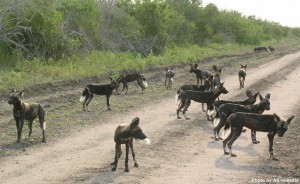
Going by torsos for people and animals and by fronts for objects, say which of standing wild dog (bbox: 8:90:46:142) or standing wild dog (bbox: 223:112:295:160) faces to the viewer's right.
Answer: standing wild dog (bbox: 223:112:295:160)

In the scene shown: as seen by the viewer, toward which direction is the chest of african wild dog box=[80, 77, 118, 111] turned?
to the viewer's right

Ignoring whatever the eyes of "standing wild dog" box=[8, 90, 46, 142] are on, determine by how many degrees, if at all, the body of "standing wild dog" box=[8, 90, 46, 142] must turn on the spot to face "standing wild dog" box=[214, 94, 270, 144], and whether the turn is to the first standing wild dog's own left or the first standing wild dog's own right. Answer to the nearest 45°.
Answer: approximately 135° to the first standing wild dog's own left

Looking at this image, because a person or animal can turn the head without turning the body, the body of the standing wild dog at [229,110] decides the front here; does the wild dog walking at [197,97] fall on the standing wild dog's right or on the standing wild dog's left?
on the standing wild dog's left

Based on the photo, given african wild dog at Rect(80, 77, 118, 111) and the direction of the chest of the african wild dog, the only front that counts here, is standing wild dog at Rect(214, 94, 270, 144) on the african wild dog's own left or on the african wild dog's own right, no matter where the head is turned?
on the african wild dog's own right

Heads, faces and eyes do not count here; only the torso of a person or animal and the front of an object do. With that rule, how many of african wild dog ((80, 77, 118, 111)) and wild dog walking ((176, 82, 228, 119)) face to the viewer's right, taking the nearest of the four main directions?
2

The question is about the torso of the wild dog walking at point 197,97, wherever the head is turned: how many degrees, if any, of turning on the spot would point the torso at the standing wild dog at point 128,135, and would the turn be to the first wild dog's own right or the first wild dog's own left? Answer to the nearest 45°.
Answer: approximately 90° to the first wild dog's own right

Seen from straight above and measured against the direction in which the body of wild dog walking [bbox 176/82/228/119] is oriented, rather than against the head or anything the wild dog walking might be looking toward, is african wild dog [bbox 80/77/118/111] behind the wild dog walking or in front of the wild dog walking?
behind

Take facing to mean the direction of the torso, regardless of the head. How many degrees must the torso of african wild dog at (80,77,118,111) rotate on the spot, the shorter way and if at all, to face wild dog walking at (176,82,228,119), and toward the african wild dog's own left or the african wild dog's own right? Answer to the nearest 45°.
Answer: approximately 45° to the african wild dog's own right

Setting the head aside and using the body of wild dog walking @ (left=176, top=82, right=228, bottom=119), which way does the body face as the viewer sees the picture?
to the viewer's right

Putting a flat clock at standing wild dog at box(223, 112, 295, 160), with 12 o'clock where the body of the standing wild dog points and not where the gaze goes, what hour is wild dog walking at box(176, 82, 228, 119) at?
The wild dog walking is roughly at 8 o'clock from the standing wild dog.

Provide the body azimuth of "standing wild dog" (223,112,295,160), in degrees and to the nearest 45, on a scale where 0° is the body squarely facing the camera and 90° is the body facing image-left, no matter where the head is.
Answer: approximately 270°
